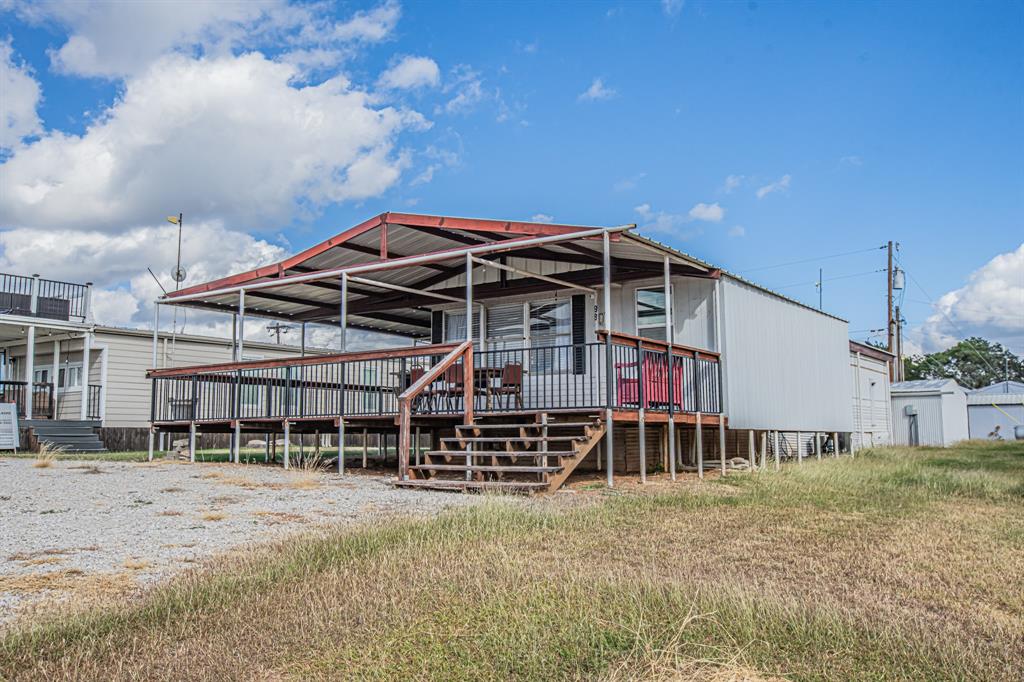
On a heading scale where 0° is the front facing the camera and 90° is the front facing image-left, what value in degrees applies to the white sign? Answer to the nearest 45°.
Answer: approximately 0°

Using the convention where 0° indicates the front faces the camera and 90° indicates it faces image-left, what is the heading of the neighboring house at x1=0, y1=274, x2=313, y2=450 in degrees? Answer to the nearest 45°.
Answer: approximately 45°

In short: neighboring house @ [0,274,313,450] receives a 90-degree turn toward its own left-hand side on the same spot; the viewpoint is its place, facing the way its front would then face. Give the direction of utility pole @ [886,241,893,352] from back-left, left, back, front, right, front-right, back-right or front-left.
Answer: front-left

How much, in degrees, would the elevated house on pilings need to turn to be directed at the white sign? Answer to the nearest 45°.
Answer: approximately 90° to its right

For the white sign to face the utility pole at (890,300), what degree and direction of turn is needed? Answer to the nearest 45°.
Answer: approximately 90° to its left
